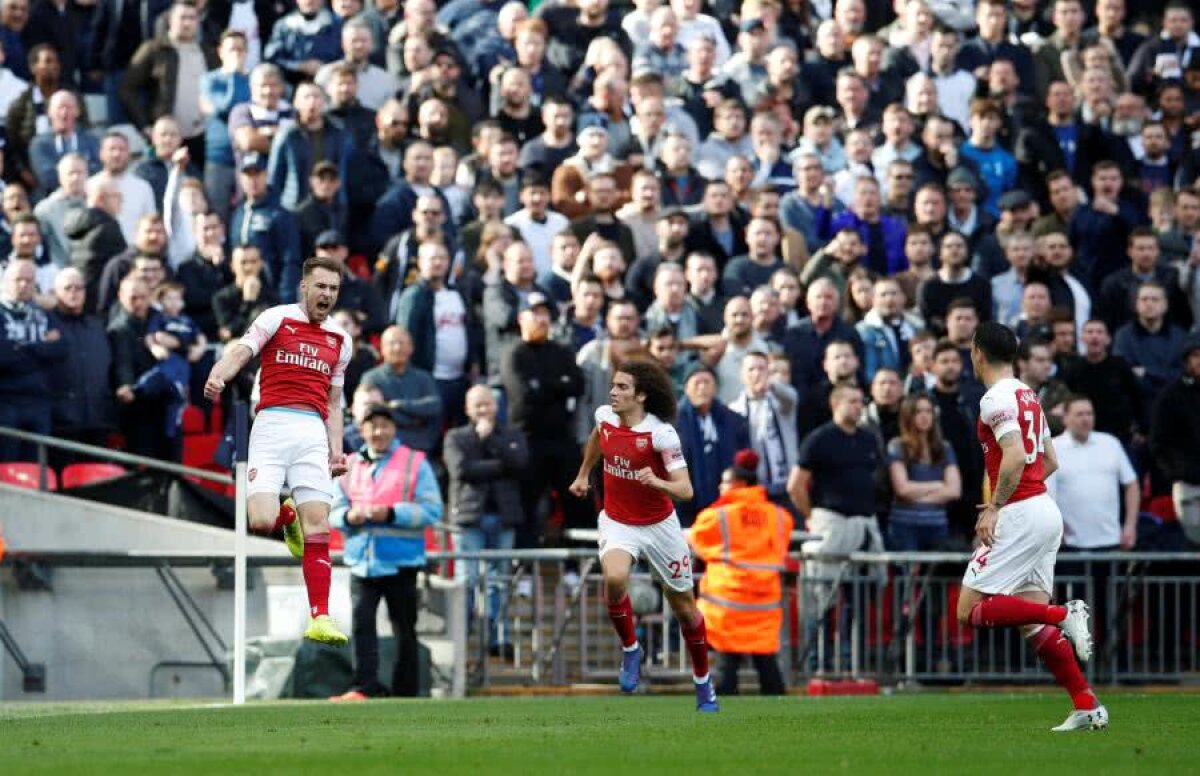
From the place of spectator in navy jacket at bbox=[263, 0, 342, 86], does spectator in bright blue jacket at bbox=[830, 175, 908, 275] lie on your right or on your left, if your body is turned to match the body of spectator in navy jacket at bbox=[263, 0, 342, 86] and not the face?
on your left

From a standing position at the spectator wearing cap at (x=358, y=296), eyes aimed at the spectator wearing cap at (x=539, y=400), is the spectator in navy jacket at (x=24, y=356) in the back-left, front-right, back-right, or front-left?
back-right

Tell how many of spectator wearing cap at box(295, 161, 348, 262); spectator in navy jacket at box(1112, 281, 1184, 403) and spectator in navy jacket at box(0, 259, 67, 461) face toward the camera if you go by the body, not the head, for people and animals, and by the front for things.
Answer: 3

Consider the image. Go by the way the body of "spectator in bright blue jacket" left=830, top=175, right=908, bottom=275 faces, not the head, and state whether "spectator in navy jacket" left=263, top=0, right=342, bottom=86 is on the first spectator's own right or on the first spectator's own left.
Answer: on the first spectator's own right

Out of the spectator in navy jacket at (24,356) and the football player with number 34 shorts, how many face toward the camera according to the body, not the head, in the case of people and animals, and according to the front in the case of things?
1

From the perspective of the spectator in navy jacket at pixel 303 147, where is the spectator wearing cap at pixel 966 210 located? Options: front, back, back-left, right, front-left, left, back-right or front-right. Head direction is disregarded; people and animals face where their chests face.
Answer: left

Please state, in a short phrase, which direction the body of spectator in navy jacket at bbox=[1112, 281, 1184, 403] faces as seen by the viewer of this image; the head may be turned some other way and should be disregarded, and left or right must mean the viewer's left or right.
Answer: facing the viewer

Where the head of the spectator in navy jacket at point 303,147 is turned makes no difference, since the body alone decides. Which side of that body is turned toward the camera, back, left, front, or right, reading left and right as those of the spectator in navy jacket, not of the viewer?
front

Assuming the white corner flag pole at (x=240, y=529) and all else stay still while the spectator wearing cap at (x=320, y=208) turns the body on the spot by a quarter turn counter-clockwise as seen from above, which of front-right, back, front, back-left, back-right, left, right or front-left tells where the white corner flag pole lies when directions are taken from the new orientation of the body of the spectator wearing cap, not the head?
right

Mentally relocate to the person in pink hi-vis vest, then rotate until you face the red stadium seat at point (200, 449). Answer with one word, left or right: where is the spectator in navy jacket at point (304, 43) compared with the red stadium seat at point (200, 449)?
right

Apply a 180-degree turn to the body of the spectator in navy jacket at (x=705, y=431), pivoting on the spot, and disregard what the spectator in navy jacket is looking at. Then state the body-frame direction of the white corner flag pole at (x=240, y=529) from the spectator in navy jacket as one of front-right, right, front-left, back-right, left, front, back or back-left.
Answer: back-left
